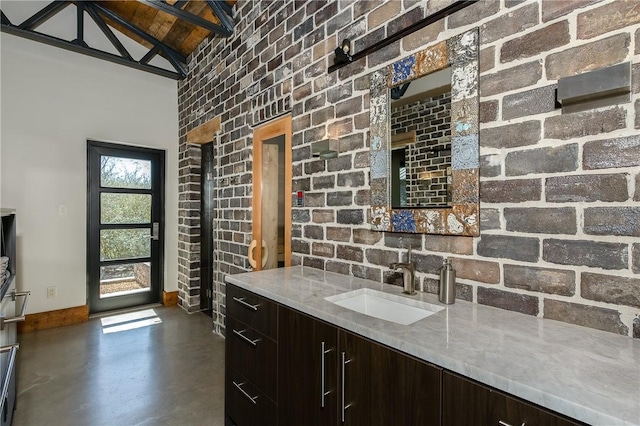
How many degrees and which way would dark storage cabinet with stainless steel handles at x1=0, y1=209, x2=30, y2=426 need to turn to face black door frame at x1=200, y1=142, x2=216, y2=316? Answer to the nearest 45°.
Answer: approximately 45° to its left

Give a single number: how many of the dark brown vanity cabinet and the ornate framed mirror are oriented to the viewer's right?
0

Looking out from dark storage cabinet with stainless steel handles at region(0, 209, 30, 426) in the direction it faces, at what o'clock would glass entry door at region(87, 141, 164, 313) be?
The glass entry door is roughly at 10 o'clock from the dark storage cabinet with stainless steel handles.

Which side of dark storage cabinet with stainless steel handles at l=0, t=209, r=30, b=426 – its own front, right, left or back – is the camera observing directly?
right

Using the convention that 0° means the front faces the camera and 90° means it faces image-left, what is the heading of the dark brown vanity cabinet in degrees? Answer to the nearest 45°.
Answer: approximately 45°

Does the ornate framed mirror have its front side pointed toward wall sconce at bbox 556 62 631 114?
no

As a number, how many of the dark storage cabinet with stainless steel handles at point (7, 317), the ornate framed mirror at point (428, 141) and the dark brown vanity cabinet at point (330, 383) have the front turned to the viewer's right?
1

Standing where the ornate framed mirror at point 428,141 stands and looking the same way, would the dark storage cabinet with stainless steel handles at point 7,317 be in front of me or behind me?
in front

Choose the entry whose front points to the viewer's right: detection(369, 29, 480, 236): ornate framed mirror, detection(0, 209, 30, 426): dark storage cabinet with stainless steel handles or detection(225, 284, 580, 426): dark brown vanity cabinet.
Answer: the dark storage cabinet with stainless steel handles

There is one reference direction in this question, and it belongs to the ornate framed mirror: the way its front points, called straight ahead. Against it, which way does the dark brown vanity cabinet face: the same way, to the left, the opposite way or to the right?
the same way

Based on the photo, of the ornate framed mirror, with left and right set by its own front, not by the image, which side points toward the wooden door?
right

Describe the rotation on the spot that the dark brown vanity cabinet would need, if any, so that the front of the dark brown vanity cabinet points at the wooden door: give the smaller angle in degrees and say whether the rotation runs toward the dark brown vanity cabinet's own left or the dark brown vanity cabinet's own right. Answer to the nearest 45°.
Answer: approximately 90° to the dark brown vanity cabinet's own right

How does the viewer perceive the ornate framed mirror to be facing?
facing the viewer and to the left of the viewer

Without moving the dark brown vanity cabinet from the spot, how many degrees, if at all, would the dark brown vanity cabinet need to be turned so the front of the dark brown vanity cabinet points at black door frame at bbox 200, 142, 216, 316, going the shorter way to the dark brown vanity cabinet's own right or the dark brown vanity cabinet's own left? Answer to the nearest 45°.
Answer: approximately 90° to the dark brown vanity cabinet's own right

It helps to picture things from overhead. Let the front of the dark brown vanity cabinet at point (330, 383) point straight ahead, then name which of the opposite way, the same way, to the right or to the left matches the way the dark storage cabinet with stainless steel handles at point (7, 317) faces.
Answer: the opposite way
